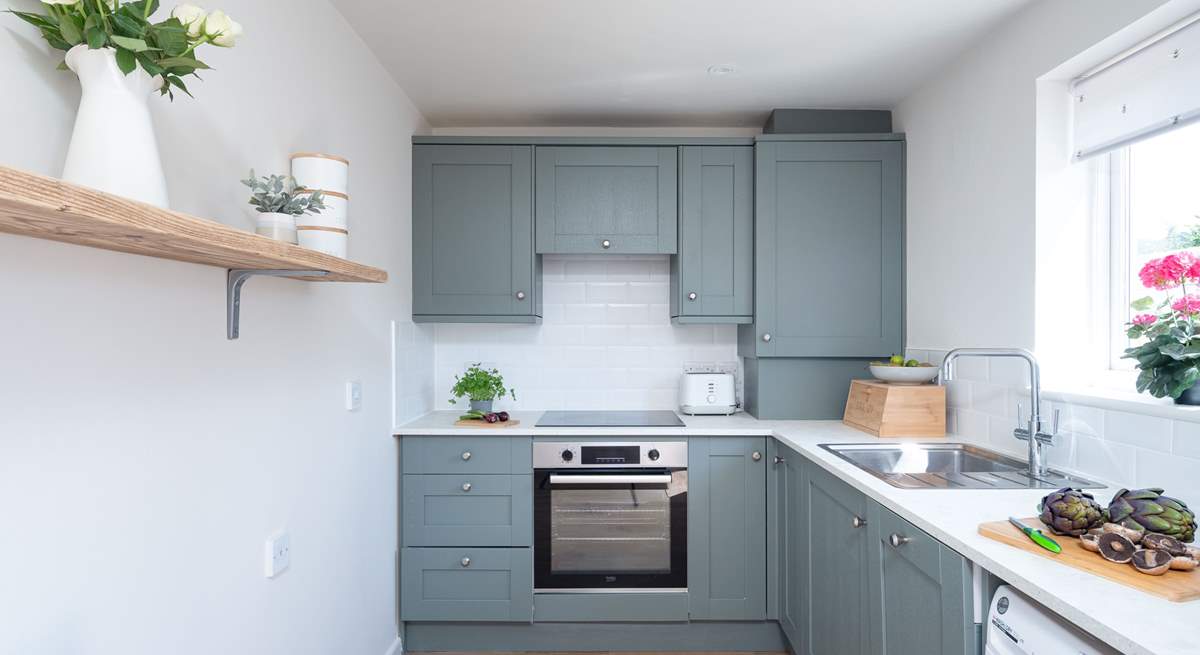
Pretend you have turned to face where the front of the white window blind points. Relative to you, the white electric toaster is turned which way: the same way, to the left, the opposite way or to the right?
to the left

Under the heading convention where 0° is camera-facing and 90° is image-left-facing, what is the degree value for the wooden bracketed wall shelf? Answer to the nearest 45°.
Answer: approximately 315°

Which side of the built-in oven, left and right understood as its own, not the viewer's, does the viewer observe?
front

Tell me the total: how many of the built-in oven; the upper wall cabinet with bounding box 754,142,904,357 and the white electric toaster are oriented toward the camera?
3

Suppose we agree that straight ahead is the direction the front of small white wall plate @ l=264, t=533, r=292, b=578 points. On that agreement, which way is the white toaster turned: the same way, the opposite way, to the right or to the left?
to the right

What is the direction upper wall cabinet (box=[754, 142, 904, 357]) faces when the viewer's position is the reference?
facing the viewer

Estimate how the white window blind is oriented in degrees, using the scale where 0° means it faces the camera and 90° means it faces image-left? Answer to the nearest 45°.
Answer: approximately 45°

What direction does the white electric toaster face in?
toward the camera

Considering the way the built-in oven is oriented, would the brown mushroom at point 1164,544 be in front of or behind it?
in front

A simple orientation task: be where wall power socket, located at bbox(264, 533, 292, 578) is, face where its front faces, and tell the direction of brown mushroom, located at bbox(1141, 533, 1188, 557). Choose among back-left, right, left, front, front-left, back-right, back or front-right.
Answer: front

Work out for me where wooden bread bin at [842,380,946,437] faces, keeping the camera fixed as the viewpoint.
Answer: facing the viewer and to the left of the viewer

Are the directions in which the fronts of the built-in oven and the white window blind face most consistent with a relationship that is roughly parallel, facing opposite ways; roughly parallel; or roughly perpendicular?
roughly perpendicular
